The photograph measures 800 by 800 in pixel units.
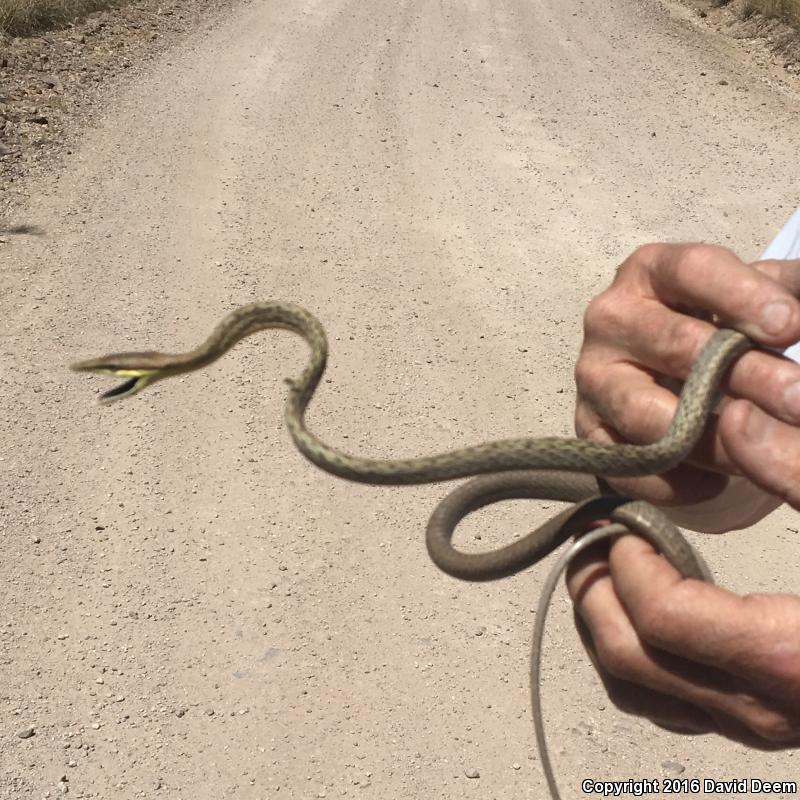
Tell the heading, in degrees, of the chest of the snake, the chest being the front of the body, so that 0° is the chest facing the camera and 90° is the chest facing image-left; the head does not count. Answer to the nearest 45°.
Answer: approximately 90°
